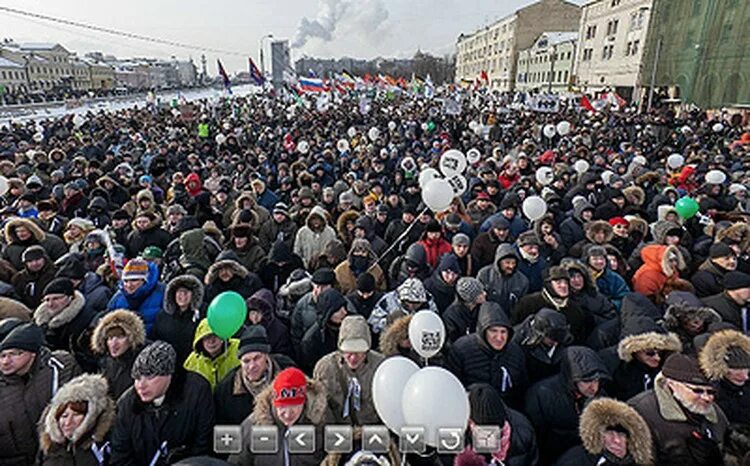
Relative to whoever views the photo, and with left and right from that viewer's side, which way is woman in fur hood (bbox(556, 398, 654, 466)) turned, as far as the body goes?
facing the viewer and to the right of the viewer

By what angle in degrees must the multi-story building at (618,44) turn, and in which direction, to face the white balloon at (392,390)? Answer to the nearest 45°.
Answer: approximately 45° to its left

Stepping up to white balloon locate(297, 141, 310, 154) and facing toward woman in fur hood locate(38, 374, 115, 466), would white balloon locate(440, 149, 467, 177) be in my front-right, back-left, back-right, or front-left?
front-left

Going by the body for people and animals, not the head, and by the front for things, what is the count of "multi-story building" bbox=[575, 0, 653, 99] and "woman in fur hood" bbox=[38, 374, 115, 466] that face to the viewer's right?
0

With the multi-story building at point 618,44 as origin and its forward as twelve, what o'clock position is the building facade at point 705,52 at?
The building facade is roughly at 10 o'clock from the multi-story building.

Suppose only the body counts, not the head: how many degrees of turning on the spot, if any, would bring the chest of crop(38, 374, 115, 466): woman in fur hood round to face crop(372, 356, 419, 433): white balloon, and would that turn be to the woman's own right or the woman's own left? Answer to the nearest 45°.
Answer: approximately 90° to the woman's own left

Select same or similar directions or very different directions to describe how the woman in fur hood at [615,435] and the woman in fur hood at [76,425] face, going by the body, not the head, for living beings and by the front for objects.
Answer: same or similar directions

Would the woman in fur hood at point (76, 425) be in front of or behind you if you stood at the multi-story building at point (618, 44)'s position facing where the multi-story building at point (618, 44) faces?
in front

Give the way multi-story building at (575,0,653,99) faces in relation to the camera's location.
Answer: facing the viewer and to the left of the viewer

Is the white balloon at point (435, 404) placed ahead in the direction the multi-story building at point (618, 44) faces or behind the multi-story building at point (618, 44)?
ahead

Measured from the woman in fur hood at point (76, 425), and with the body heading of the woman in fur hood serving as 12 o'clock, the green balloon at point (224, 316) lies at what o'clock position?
The green balloon is roughly at 7 o'clock from the woman in fur hood.

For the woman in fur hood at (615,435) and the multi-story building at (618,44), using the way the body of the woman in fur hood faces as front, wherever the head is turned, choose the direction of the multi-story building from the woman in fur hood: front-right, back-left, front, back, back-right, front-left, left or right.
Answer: back-left

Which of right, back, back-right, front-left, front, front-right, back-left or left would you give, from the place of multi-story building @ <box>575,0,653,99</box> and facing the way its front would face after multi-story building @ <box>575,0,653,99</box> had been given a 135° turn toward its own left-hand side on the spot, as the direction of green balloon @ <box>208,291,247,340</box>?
right

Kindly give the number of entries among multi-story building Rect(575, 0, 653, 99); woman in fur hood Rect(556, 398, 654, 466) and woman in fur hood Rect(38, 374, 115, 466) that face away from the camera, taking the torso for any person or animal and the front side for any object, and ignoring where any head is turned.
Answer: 0
